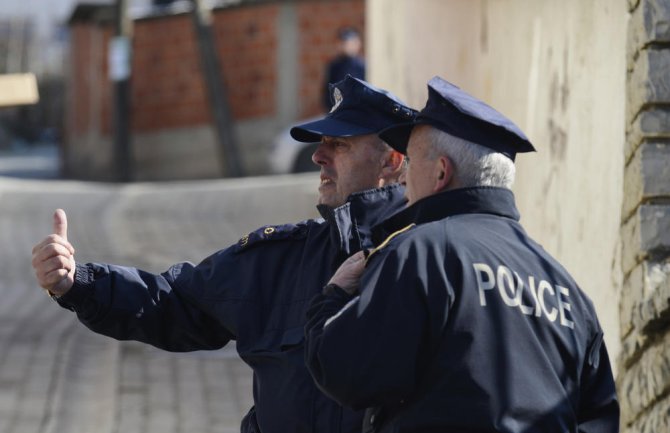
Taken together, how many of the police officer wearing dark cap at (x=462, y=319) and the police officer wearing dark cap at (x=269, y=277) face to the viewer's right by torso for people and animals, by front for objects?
0

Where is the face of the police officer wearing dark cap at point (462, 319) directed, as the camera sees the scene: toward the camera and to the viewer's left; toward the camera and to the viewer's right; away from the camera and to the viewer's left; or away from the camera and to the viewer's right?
away from the camera and to the viewer's left

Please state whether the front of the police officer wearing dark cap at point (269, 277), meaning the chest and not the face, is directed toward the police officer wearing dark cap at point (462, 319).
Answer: no

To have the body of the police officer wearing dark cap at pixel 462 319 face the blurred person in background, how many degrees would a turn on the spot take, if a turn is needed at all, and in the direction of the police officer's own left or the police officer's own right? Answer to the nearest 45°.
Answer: approximately 45° to the police officer's own right

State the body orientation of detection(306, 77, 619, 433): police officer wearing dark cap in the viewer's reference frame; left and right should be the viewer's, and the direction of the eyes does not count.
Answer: facing away from the viewer and to the left of the viewer

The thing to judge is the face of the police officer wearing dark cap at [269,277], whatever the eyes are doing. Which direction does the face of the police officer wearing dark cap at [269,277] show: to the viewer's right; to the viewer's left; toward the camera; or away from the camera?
to the viewer's left
